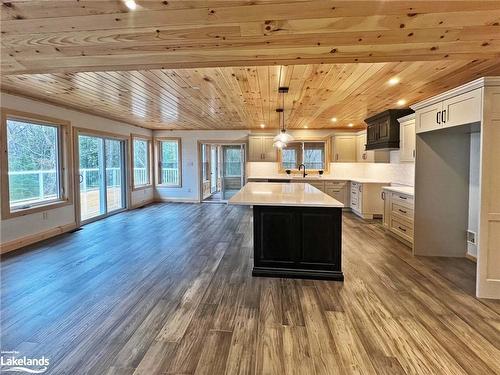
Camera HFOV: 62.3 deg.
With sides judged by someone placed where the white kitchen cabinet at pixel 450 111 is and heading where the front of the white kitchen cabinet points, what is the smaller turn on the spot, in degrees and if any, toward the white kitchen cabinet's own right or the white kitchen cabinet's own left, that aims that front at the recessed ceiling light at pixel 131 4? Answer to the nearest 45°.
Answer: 0° — it already faces it

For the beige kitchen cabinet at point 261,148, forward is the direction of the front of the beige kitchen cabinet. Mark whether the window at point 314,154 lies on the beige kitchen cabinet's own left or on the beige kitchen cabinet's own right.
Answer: on the beige kitchen cabinet's own left

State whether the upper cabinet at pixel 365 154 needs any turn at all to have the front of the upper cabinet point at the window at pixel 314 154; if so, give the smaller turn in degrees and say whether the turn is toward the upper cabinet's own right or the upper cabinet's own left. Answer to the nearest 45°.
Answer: approximately 90° to the upper cabinet's own right

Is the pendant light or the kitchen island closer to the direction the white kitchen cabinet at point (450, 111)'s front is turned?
the kitchen island

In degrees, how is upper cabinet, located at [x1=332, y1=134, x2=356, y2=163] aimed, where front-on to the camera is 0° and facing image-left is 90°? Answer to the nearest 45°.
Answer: approximately 0°

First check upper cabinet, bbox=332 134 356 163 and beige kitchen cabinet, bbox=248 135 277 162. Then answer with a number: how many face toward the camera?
2

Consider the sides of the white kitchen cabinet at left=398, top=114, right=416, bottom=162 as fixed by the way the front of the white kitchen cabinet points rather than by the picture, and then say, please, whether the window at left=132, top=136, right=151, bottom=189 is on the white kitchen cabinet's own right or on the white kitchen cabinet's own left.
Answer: on the white kitchen cabinet's own right

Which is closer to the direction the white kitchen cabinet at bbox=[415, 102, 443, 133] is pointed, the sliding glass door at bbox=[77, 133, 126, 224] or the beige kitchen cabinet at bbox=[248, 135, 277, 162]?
the sliding glass door
